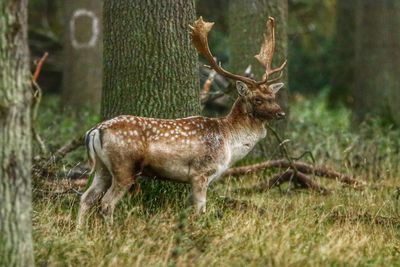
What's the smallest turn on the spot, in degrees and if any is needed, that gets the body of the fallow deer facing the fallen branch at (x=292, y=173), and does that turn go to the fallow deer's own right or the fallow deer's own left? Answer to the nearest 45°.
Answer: approximately 45° to the fallow deer's own left

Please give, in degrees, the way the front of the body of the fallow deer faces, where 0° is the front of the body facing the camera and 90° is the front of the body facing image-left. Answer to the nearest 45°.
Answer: approximately 270°

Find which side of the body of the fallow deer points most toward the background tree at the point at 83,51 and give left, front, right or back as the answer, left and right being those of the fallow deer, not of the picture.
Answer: left

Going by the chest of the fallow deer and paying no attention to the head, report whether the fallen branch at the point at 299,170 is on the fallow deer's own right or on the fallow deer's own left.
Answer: on the fallow deer's own left

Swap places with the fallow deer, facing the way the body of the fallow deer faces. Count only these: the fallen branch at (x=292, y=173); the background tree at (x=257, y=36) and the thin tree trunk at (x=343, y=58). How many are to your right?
0

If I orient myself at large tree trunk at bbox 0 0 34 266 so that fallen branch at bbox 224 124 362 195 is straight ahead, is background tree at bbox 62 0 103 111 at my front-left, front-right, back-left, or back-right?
front-left

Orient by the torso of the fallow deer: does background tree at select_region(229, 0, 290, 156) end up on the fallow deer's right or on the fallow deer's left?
on the fallow deer's left

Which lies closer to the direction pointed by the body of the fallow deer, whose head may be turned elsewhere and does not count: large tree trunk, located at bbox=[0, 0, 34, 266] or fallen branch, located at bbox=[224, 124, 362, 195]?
the fallen branch

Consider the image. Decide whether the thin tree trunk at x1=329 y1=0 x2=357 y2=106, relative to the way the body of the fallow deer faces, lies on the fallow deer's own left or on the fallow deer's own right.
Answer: on the fallow deer's own left

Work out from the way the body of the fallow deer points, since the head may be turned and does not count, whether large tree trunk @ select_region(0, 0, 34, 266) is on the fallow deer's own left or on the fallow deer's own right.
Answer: on the fallow deer's own right

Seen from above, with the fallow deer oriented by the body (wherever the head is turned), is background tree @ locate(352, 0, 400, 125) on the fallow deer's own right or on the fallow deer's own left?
on the fallow deer's own left
